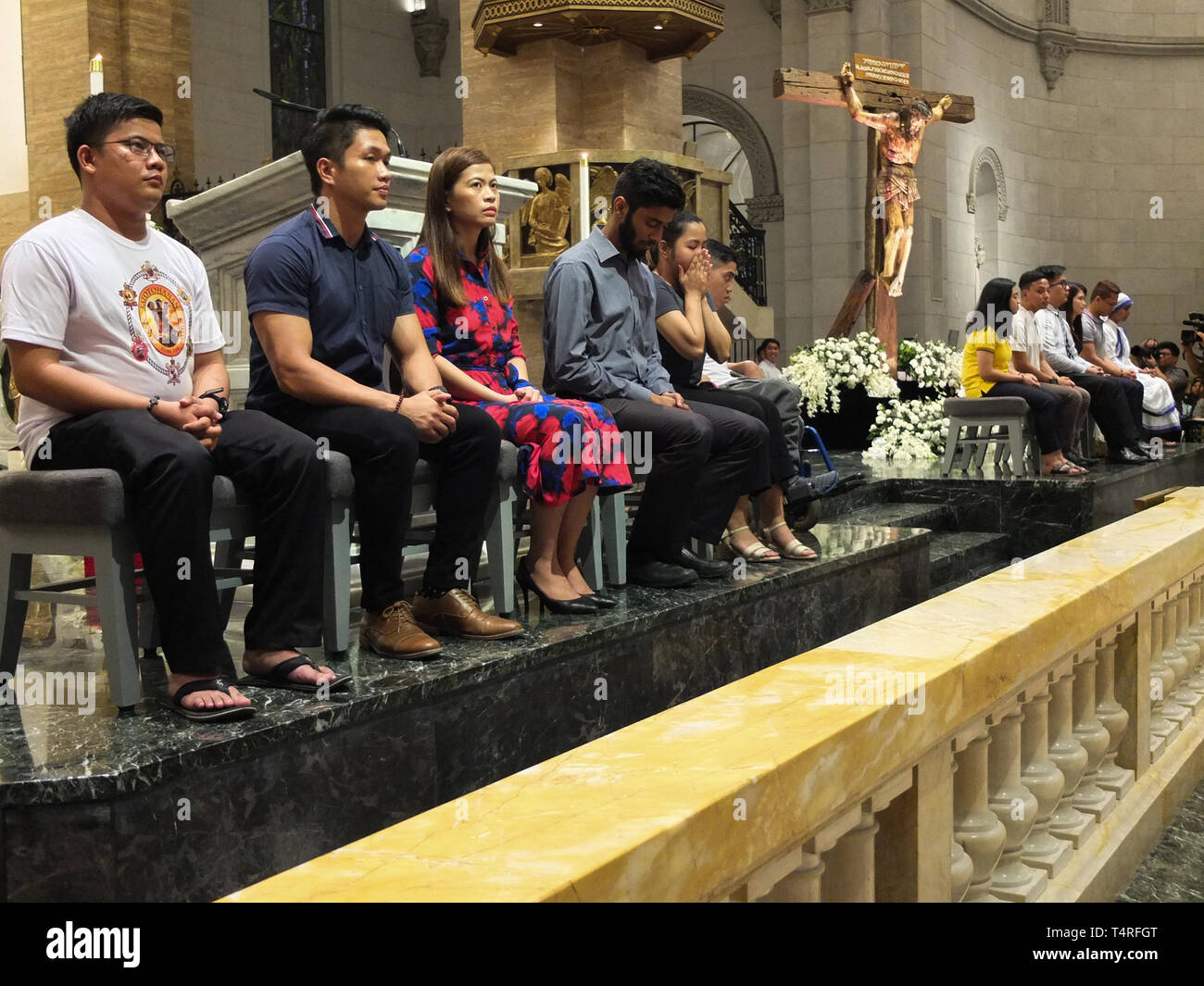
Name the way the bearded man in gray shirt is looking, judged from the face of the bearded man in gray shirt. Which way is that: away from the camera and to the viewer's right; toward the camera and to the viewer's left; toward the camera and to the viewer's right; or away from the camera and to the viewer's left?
toward the camera and to the viewer's right

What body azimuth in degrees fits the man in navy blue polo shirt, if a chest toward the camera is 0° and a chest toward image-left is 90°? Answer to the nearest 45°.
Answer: approximately 315°

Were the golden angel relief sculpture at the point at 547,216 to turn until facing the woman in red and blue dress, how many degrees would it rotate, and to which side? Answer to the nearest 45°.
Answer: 0° — it already faces them

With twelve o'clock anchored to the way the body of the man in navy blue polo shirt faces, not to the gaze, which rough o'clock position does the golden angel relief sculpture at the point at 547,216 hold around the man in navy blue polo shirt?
The golden angel relief sculpture is roughly at 8 o'clock from the man in navy blue polo shirt.

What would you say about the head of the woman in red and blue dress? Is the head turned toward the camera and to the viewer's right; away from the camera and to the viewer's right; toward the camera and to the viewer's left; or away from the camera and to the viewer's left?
toward the camera and to the viewer's right

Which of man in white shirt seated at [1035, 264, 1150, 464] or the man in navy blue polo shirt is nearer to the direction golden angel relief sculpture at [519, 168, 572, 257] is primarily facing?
the man in navy blue polo shirt

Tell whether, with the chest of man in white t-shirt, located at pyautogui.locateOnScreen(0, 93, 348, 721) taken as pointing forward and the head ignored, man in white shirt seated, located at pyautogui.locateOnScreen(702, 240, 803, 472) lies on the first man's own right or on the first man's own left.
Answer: on the first man's own left
